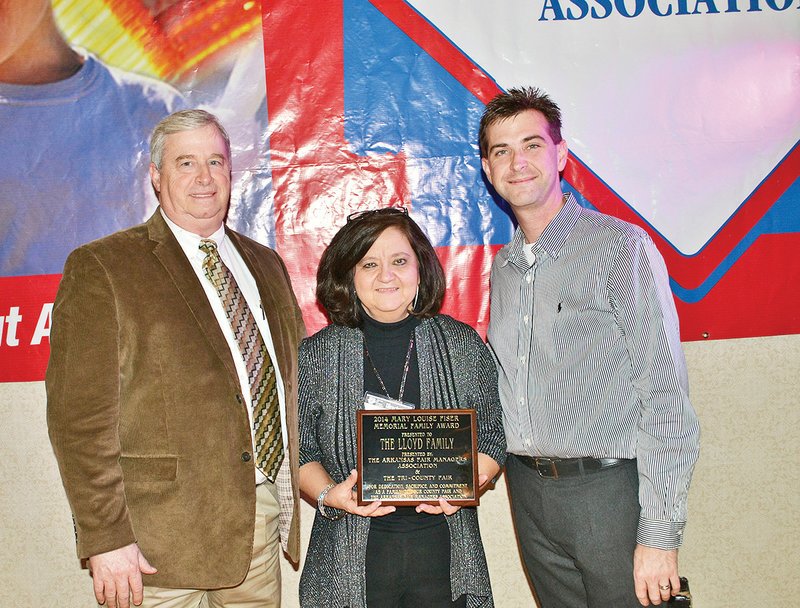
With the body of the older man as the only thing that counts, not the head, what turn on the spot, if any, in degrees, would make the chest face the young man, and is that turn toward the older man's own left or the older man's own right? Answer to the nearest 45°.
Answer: approximately 45° to the older man's own left

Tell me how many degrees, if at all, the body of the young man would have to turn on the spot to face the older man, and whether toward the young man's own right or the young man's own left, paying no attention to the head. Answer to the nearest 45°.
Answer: approximately 45° to the young man's own right

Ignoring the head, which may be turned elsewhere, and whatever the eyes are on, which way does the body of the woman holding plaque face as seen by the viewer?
toward the camera

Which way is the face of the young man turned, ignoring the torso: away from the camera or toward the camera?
toward the camera

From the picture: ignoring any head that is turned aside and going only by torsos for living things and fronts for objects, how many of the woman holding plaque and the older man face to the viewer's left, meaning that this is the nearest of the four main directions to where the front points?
0

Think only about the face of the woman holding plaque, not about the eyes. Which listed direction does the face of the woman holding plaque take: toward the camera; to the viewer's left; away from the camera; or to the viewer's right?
toward the camera

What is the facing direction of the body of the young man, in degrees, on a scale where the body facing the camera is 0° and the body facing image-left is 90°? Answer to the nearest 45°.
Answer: approximately 45°

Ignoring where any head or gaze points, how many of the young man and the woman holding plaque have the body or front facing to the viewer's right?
0
